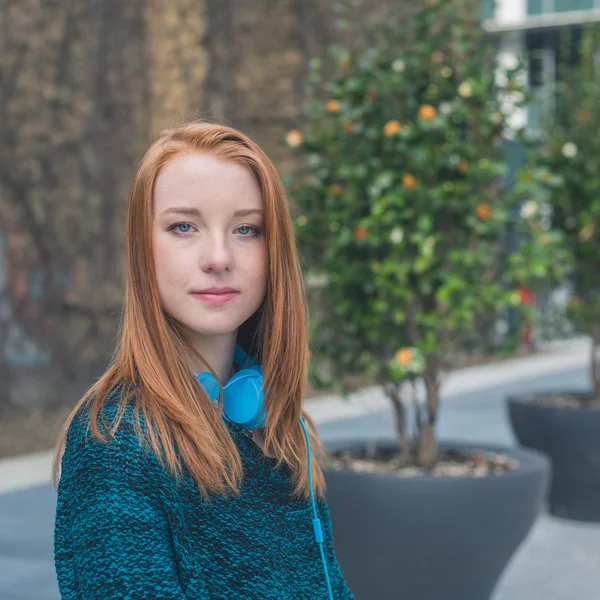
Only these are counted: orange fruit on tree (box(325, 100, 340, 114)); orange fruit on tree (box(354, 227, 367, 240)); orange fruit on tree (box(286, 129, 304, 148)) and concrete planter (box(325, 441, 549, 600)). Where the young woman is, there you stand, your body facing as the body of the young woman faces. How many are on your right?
0

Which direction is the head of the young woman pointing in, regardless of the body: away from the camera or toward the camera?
toward the camera

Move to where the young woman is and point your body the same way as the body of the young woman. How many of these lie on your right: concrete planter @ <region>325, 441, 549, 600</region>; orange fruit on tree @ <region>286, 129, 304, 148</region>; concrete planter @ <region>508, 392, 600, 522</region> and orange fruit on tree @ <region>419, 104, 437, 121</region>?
0

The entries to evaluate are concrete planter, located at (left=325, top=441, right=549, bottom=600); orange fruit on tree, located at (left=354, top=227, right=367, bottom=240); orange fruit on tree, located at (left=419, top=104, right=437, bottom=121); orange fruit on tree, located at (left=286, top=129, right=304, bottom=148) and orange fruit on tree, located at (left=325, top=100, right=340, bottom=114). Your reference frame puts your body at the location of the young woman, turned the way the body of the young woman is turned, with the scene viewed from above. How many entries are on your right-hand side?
0

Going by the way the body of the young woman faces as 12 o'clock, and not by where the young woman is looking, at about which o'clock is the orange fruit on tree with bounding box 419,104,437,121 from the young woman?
The orange fruit on tree is roughly at 8 o'clock from the young woman.

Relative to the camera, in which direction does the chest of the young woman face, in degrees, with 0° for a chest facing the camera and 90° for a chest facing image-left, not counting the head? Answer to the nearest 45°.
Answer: approximately 315°

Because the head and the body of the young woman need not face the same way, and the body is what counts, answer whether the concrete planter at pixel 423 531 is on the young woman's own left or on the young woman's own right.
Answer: on the young woman's own left

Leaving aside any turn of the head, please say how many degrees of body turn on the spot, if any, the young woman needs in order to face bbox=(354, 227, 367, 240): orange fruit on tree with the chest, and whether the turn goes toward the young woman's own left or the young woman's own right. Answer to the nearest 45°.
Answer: approximately 135° to the young woman's own left

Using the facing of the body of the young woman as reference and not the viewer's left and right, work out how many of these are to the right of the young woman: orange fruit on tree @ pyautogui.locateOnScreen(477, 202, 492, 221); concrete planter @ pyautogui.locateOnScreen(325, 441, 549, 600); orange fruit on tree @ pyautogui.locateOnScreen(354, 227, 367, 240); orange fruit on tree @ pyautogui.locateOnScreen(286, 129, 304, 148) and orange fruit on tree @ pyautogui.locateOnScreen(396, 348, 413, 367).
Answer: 0

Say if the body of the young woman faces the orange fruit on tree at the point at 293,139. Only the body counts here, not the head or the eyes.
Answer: no

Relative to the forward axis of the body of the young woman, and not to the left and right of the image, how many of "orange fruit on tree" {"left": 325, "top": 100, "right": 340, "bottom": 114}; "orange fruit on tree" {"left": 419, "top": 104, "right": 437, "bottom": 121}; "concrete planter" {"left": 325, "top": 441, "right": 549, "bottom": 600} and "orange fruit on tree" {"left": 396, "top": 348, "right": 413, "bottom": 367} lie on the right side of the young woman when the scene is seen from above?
0

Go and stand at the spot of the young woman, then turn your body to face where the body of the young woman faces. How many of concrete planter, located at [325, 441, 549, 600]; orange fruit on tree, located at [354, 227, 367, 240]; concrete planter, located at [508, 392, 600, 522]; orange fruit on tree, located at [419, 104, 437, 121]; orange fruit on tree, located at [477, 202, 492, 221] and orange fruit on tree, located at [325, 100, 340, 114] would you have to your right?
0

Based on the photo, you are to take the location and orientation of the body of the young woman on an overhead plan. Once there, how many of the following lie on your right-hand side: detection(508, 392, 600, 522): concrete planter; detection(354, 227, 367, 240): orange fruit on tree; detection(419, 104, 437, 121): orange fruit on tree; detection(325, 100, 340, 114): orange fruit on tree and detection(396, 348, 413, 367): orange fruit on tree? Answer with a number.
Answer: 0

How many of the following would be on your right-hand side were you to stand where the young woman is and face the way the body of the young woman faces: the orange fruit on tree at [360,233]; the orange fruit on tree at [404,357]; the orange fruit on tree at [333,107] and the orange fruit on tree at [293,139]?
0

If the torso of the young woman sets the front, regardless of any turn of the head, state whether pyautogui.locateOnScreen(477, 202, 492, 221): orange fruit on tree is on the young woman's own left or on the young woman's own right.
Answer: on the young woman's own left

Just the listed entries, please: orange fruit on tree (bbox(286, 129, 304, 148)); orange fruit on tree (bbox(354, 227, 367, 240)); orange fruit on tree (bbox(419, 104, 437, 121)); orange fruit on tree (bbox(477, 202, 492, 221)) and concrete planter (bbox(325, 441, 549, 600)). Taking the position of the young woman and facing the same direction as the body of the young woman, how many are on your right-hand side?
0

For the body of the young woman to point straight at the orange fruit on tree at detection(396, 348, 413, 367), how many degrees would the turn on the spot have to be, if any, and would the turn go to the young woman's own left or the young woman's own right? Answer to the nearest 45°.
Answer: approximately 135° to the young woman's own left
